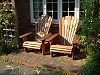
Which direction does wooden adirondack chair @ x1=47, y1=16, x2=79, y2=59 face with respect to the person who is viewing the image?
facing the viewer and to the left of the viewer
